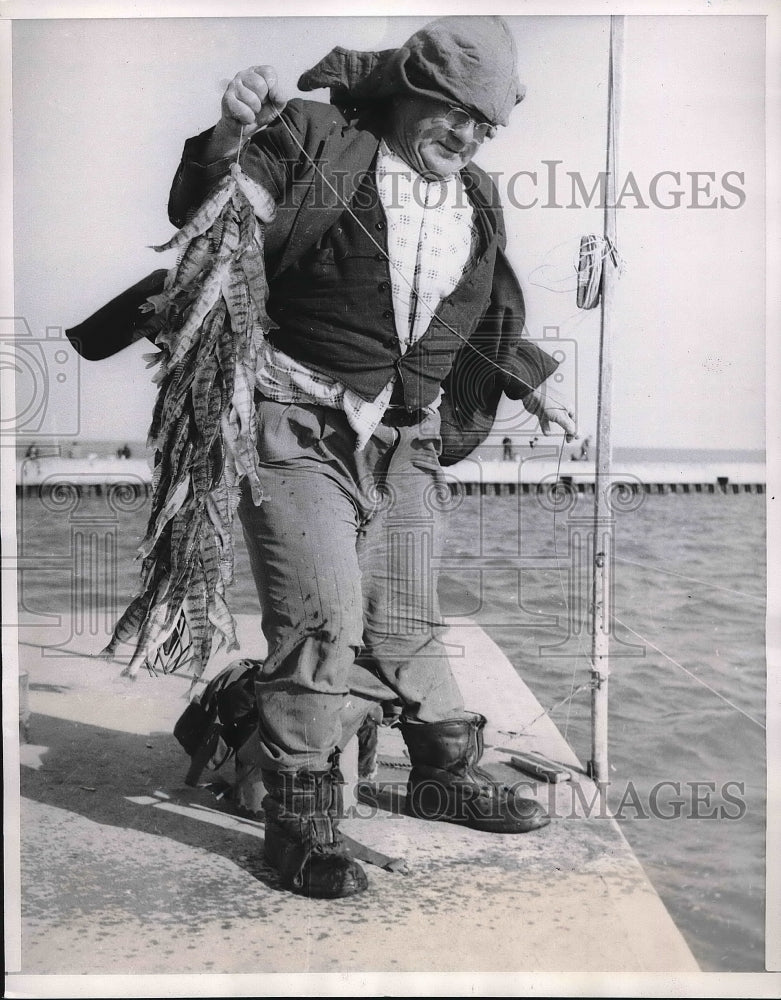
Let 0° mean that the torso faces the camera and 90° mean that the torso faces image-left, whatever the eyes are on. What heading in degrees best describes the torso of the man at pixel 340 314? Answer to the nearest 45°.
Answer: approximately 315°

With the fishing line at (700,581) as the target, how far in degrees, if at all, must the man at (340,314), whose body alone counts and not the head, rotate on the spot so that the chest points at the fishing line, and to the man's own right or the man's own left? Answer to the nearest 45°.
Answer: approximately 45° to the man's own left

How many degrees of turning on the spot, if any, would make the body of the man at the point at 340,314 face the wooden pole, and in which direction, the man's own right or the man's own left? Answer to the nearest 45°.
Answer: approximately 45° to the man's own left

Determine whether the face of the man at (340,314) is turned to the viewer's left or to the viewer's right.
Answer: to the viewer's right

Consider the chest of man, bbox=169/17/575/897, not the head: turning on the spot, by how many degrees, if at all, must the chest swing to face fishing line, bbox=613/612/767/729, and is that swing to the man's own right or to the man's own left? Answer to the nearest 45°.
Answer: approximately 45° to the man's own left
